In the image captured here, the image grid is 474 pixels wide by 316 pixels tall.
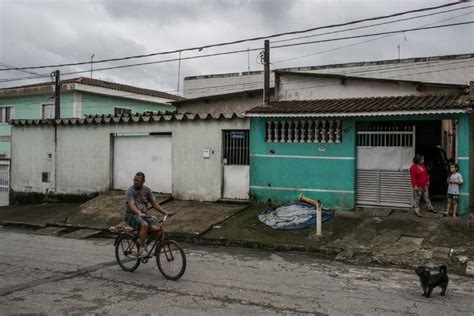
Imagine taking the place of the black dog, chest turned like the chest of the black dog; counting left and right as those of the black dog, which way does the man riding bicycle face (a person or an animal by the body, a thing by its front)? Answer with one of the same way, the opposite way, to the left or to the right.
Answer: the opposite way

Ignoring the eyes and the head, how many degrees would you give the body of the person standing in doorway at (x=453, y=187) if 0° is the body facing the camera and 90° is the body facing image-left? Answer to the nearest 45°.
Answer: approximately 45°

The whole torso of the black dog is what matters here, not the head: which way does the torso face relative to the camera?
to the viewer's left

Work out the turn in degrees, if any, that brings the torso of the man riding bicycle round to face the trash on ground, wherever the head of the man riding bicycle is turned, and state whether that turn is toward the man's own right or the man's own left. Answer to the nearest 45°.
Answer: approximately 90° to the man's own left

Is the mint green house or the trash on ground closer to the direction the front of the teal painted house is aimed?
the trash on ground

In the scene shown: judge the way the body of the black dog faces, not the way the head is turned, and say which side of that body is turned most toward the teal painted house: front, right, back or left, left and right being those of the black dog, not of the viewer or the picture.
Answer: right

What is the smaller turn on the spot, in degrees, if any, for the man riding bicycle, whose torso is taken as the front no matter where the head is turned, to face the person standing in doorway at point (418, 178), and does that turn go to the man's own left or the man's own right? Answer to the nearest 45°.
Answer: approximately 45° to the man's own left
